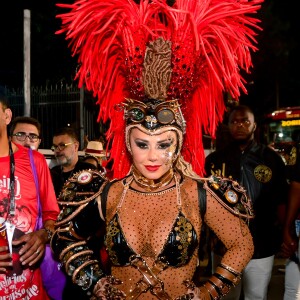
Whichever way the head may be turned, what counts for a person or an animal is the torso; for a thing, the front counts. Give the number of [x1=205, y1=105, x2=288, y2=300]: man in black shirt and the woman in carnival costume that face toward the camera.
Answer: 2

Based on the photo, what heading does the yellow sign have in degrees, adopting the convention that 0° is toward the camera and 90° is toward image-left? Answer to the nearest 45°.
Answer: approximately 0°

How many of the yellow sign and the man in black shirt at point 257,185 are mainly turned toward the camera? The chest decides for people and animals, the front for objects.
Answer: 2

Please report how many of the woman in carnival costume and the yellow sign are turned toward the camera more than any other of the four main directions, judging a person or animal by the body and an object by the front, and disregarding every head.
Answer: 2

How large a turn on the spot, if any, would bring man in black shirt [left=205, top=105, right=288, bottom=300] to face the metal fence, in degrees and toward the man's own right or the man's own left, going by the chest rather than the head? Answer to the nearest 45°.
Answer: approximately 135° to the man's own right

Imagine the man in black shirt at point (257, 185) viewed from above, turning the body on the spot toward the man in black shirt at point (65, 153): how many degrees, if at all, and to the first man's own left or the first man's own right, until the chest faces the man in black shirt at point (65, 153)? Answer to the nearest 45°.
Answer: approximately 90° to the first man's own right

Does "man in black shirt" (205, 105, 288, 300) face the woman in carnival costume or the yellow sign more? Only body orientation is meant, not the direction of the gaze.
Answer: the woman in carnival costume

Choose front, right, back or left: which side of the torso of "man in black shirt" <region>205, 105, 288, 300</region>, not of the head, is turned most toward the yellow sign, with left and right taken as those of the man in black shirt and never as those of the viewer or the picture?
back
